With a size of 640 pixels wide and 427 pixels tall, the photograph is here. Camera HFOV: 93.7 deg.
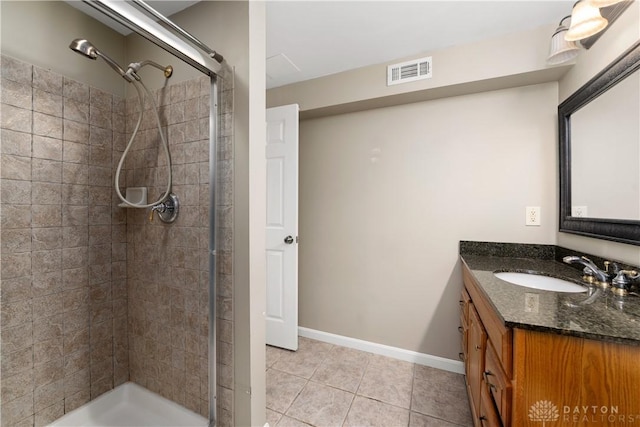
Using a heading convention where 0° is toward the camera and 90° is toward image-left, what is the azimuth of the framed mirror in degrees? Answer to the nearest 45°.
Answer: approximately 45°

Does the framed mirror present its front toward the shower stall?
yes

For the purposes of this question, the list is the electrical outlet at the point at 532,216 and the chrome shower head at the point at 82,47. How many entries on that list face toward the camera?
1

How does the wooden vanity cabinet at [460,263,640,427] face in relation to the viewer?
to the viewer's left

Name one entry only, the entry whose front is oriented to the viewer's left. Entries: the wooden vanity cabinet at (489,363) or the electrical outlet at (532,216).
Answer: the wooden vanity cabinet

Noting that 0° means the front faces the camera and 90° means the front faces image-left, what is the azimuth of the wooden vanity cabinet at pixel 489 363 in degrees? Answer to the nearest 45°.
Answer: approximately 90°
